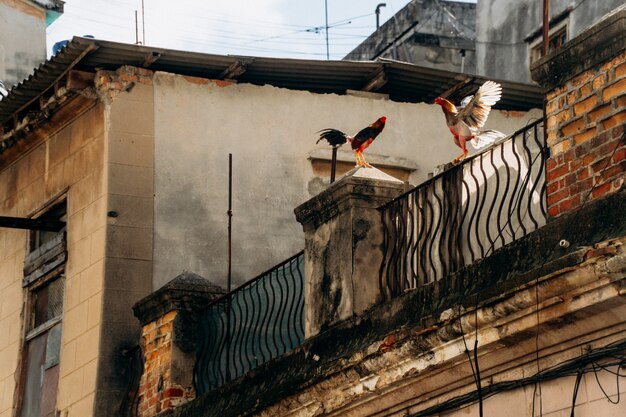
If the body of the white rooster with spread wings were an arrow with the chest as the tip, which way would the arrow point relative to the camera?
to the viewer's left

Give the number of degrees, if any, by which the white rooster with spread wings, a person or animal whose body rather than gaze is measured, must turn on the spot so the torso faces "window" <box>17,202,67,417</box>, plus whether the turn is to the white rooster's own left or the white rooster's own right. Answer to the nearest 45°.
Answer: approximately 45° to the white rooster's own right

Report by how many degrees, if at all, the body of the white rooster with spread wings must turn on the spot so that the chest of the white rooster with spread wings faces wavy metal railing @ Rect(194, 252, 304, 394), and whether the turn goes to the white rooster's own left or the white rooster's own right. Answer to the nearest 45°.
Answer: approximately 45° to the white rooster's own right
